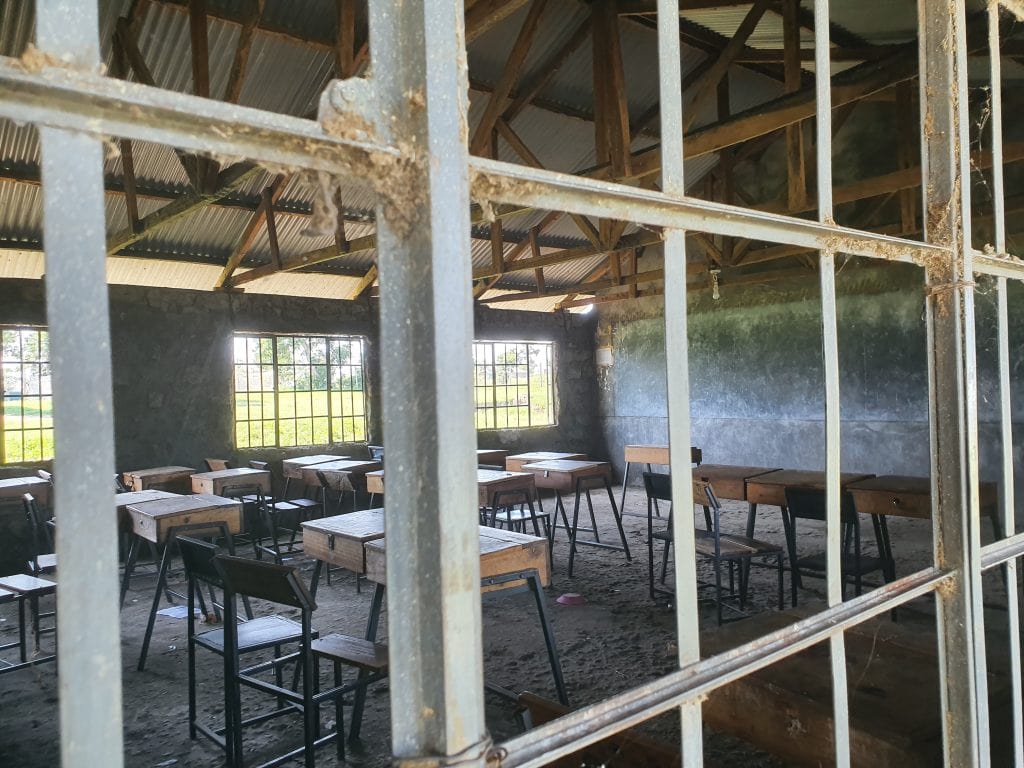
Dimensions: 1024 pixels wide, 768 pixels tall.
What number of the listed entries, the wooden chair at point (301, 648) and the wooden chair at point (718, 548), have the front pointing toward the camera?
0

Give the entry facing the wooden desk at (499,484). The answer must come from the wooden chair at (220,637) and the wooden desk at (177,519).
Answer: the wooden chair

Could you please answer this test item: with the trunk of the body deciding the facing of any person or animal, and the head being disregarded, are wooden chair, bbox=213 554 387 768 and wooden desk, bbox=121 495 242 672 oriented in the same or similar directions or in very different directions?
very different directions

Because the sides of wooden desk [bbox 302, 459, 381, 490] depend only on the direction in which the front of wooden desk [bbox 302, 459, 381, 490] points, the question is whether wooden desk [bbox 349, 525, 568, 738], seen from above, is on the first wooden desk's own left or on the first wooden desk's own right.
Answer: on the first wooden desk's own left

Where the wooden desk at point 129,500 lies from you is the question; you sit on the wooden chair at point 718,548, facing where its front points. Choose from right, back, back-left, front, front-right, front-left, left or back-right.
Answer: back-left

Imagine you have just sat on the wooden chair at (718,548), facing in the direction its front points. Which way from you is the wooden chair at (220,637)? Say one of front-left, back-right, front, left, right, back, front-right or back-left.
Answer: back

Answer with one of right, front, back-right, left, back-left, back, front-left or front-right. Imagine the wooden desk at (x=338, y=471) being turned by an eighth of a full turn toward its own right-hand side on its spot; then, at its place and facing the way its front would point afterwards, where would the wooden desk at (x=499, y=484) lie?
back-left

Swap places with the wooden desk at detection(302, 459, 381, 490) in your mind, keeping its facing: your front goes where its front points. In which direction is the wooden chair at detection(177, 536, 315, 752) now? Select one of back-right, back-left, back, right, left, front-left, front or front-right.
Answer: front-left

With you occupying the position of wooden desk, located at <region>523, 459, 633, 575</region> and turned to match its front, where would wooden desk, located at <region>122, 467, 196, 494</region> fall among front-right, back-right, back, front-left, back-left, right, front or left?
front-right

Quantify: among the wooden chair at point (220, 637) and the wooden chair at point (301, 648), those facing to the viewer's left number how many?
0

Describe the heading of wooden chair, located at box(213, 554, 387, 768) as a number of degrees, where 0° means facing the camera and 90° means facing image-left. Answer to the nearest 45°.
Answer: approximately 225°
